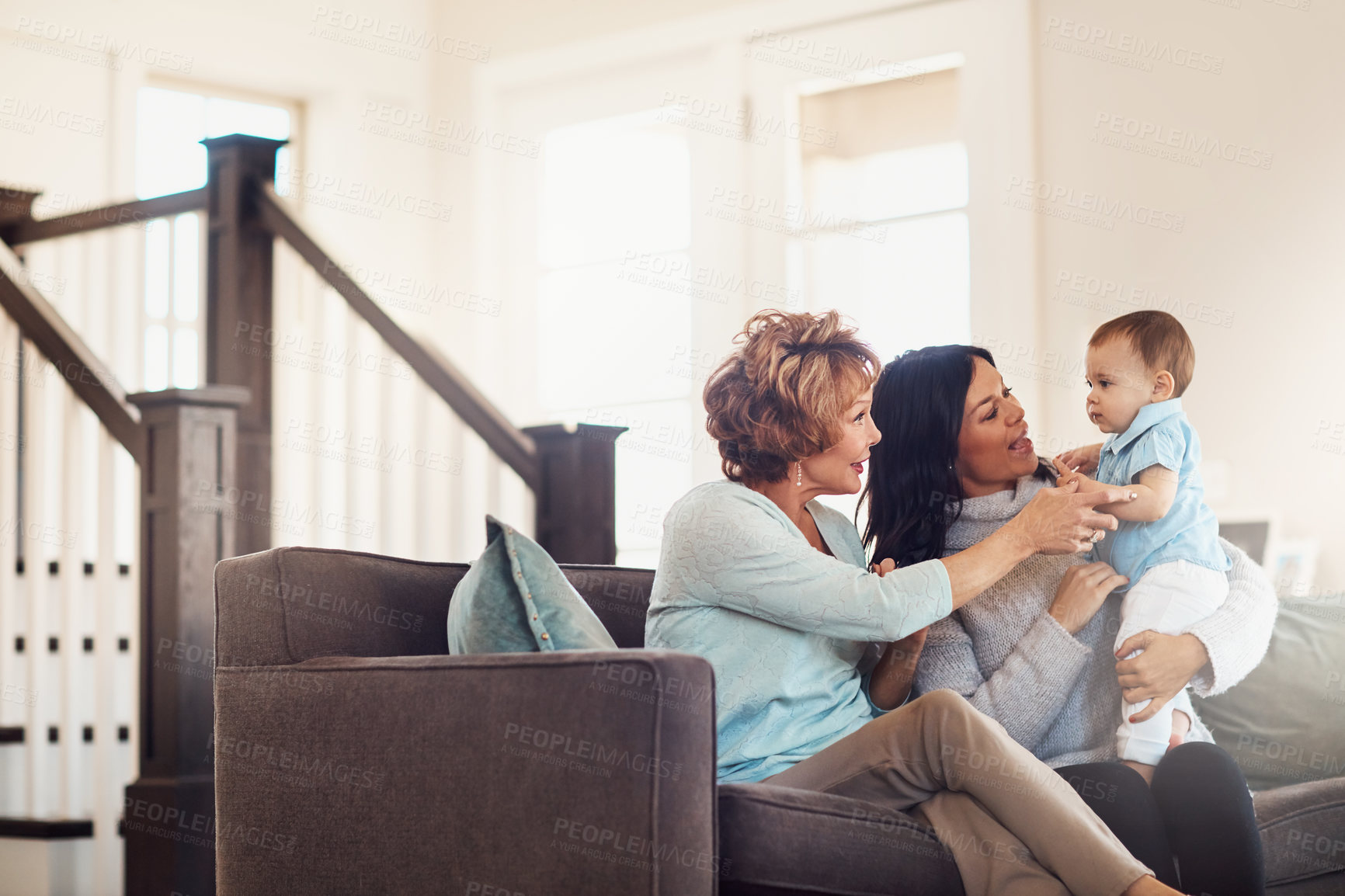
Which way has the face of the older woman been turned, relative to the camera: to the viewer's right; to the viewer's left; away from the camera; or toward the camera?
to the viewer's right

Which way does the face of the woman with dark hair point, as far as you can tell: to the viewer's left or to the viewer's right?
to the viewer's right

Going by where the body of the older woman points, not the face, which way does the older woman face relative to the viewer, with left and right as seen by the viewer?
facing to the right of the viewer

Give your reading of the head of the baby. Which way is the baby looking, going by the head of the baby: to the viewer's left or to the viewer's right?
to the viewer's left

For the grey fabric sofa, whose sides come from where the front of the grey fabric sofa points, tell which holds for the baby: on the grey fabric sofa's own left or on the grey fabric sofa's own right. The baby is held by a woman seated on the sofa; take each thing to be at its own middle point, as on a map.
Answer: on the grey fabric sofa's own left

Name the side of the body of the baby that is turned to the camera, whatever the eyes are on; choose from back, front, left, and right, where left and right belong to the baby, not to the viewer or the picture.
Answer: left

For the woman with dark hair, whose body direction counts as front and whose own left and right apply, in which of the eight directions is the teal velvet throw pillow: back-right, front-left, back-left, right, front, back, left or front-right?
right

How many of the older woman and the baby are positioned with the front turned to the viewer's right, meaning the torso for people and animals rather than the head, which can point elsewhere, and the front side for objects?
1

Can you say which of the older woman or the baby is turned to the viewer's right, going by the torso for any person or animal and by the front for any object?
the older woman

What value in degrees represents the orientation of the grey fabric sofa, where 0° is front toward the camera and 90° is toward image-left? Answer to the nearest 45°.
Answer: approximately 315°

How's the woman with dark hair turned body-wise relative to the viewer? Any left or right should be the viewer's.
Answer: facing the viewer and to the right of the viewer

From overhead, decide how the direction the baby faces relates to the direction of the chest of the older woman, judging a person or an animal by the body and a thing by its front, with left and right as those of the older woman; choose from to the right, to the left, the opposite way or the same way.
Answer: the opposite way
